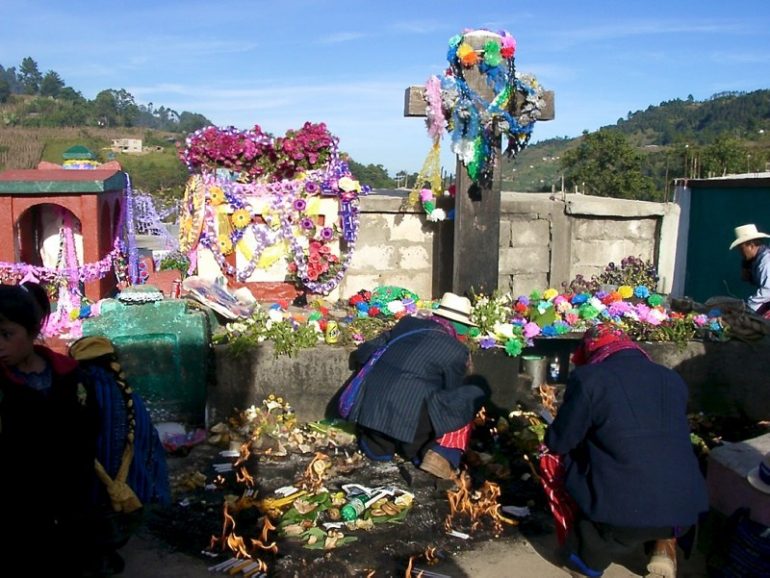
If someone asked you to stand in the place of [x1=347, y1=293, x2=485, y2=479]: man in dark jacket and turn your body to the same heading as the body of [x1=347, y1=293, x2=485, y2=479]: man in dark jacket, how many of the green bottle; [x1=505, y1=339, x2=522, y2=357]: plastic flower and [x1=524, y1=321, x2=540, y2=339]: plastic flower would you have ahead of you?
2

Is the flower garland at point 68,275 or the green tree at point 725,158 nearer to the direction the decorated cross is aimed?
the flower garland

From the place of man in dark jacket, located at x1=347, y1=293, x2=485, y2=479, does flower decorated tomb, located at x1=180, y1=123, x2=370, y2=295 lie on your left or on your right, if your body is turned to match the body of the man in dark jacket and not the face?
on your left

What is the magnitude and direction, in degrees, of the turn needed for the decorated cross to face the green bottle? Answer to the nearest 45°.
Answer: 0° — it already faces it

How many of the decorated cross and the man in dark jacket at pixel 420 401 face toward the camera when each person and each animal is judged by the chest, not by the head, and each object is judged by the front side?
1

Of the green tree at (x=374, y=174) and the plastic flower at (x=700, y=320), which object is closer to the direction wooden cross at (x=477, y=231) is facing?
the plastic flower

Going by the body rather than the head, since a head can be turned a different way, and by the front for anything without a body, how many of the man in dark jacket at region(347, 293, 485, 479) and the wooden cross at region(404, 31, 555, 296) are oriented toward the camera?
1

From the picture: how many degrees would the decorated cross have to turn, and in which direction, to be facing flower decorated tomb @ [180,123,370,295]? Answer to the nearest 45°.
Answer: approximately 90° to its right

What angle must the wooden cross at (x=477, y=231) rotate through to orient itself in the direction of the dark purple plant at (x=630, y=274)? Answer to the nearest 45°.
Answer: approximately 135° to its left

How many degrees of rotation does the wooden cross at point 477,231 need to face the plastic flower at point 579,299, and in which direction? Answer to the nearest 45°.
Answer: approximately 90° to its left

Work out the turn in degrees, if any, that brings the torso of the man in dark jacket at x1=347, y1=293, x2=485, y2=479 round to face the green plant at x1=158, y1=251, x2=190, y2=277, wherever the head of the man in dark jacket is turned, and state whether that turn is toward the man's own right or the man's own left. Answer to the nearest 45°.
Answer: approximately 90° to the man's own left

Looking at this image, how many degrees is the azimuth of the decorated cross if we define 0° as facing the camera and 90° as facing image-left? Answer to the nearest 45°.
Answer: approximately 0°

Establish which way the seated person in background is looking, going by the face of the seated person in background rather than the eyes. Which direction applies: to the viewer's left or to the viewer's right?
to the viewer's left
